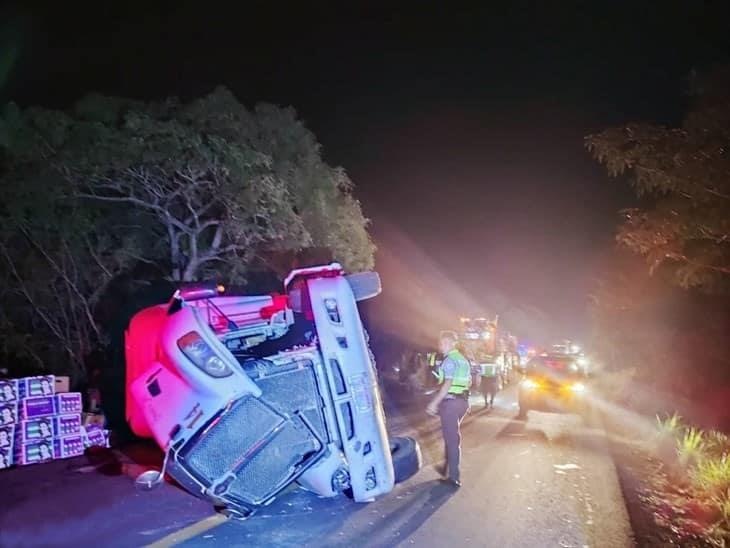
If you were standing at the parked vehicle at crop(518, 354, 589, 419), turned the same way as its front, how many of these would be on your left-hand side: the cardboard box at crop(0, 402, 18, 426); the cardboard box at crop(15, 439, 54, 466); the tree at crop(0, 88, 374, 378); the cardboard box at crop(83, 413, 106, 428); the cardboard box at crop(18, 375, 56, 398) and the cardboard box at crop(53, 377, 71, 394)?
0

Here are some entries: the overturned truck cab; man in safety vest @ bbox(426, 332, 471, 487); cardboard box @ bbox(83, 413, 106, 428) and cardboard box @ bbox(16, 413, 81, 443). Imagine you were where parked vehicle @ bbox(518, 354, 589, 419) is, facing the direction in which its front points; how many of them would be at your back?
0

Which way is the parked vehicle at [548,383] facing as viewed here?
toward the camera

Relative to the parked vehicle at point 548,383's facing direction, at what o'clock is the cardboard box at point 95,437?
The cardboard box is roughly at 1 o'clock from the parked vehicle.

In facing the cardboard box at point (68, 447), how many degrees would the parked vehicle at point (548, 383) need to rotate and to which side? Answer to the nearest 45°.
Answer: approximately 45° to its right

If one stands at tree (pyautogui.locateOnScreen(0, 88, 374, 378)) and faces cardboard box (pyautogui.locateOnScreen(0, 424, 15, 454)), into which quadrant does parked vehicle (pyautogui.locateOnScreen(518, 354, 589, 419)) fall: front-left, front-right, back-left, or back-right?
back-left

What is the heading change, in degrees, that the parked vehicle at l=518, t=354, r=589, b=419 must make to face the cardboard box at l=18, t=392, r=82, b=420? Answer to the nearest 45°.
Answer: approximately 45° to its right

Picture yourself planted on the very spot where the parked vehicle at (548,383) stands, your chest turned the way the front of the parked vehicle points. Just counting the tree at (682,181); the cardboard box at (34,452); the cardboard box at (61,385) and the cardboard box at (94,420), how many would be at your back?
0

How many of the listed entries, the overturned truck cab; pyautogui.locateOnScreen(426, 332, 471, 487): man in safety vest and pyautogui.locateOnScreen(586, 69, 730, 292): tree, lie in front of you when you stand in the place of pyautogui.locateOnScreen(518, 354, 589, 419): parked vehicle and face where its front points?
3

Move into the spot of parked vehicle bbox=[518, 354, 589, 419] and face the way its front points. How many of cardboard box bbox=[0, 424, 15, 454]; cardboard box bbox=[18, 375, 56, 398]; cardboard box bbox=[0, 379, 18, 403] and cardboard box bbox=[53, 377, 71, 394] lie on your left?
0

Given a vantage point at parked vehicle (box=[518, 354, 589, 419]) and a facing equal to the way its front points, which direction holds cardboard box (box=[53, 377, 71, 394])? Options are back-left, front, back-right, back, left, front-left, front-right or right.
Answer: front-right

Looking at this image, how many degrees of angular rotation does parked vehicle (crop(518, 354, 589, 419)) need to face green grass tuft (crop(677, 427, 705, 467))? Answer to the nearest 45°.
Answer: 0° — it already faces it

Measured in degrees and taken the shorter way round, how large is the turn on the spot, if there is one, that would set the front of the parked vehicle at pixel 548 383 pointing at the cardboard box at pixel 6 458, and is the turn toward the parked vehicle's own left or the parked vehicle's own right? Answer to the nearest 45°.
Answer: approximately 45° to the parked vehicle's own right

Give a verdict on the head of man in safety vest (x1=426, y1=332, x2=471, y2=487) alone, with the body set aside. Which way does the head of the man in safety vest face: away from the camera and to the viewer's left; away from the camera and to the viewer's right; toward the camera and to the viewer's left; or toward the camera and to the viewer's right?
toward the camera and to the viewer's left

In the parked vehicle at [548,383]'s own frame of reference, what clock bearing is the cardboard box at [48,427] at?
The cardboard box is roughly at 1 o'clock from the parked vehicle.

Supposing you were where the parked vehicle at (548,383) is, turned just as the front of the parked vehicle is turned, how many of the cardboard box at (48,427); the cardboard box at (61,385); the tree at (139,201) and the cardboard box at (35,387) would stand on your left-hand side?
0

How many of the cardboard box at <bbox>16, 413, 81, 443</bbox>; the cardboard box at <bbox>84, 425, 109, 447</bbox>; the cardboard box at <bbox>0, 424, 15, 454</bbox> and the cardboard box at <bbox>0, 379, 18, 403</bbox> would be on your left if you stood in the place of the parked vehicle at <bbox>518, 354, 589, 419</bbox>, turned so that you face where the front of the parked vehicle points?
0

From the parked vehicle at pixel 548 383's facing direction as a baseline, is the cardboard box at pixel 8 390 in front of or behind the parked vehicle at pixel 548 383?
in front
